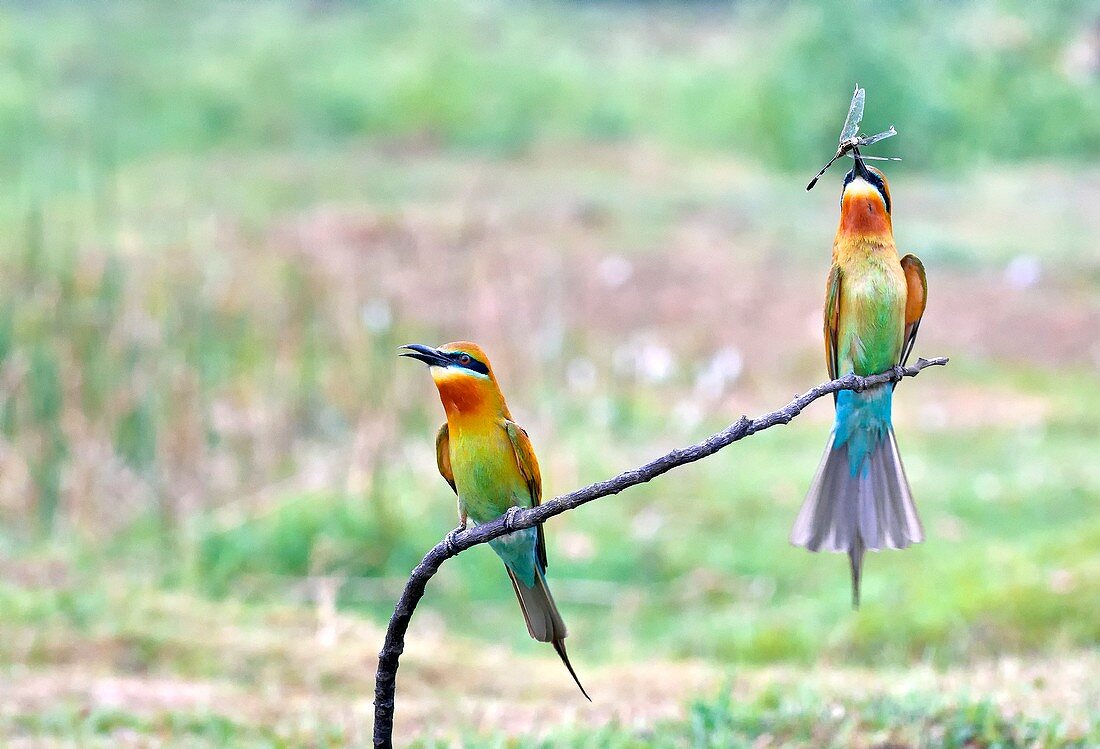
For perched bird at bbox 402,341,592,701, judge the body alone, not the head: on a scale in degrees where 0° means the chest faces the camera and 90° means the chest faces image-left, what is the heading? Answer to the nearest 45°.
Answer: approximately 45°

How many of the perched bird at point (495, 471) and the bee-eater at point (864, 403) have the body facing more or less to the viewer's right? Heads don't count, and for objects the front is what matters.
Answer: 0
